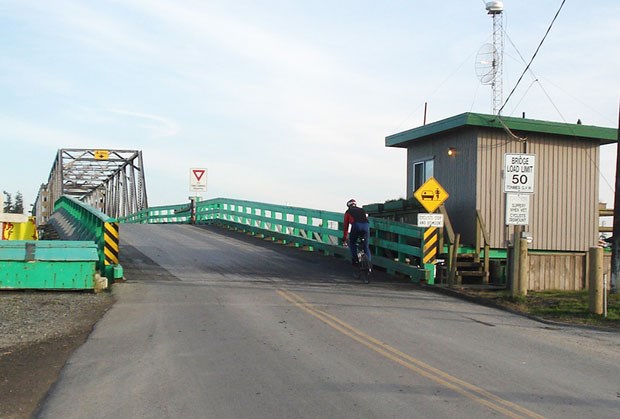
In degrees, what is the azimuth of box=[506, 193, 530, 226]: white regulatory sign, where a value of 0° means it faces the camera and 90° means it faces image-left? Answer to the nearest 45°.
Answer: approximately 0°

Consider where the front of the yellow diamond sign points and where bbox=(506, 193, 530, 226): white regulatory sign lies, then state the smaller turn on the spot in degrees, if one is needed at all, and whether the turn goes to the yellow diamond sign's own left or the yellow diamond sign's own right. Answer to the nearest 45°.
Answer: approximately 45° to the yellow diamond sign's own left

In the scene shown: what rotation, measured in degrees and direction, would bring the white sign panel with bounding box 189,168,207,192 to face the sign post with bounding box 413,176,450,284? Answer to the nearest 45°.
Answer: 0° — it already faces it

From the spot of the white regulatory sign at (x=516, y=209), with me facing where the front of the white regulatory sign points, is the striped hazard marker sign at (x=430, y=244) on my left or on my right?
on my right

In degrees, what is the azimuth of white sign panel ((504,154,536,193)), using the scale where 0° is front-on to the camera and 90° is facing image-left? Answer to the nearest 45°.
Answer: approximately 0°

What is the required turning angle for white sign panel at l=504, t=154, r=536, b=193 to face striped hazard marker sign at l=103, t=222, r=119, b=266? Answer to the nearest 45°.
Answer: approximately 90° to its right
